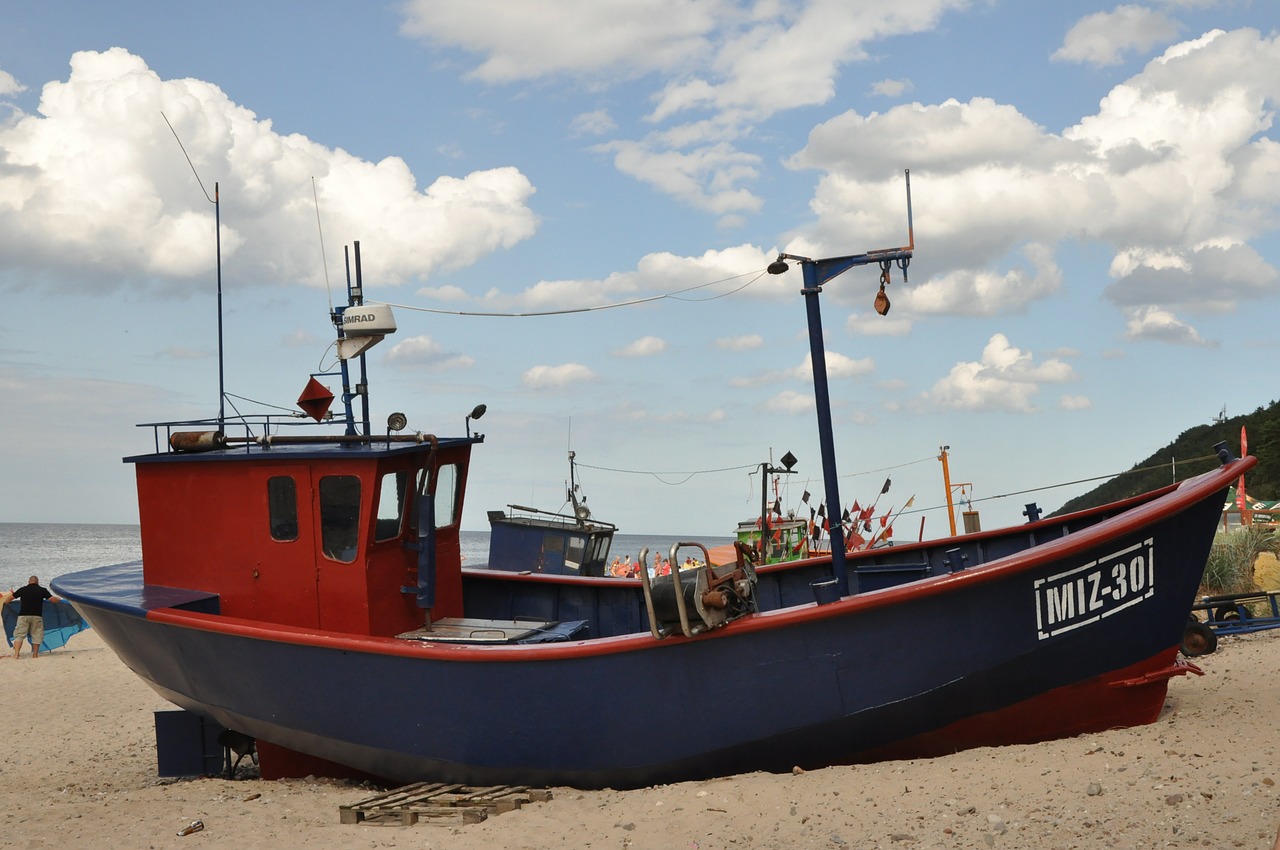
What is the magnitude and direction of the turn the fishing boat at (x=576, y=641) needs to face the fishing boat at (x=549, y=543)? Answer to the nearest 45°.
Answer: approximately 90° to its left

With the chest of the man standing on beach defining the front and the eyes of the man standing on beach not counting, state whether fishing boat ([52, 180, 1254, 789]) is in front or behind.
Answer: behind

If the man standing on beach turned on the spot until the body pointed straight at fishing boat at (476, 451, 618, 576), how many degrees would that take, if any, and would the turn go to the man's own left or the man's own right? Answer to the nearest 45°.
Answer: approximately 135° to the man's own right

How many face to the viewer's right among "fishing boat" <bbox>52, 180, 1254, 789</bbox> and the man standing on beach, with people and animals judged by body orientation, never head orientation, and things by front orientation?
1

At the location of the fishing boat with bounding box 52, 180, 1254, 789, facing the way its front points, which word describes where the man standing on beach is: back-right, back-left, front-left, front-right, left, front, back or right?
back-left

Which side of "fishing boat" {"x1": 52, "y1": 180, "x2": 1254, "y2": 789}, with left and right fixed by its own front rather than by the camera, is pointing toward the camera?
right

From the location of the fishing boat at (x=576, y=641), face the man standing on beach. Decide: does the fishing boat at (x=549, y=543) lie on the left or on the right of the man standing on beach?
right

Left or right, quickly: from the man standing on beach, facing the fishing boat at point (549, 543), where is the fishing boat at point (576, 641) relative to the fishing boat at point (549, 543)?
right

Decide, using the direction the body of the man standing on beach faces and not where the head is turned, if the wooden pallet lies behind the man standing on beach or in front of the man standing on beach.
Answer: behind
